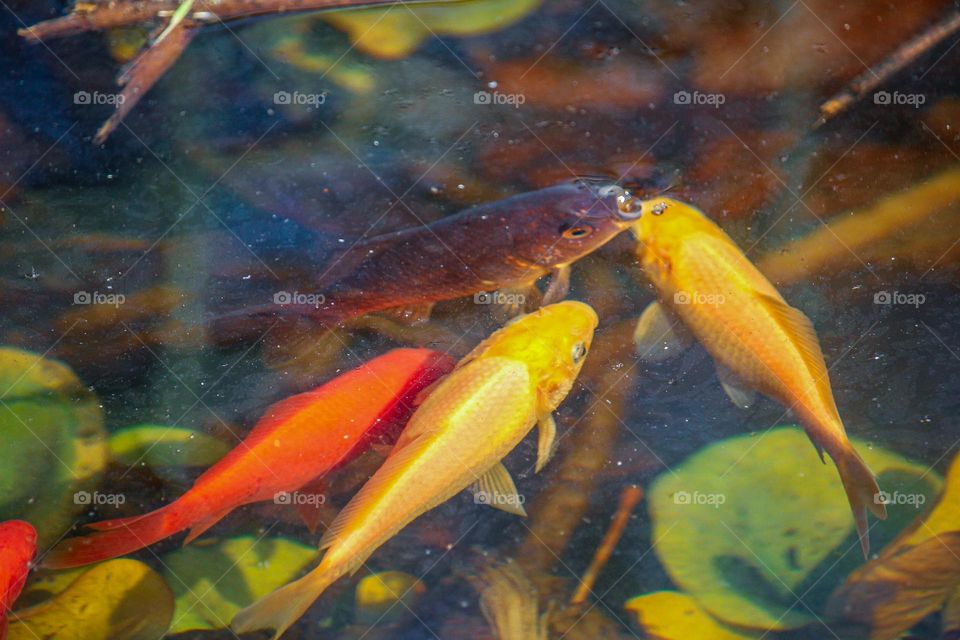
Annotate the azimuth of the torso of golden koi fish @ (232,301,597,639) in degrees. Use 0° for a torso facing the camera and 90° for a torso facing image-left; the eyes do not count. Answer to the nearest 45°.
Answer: approximately 225°

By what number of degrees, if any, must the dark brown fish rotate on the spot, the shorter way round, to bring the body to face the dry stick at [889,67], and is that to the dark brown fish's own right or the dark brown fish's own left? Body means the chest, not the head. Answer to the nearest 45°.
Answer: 0° — it already faces it

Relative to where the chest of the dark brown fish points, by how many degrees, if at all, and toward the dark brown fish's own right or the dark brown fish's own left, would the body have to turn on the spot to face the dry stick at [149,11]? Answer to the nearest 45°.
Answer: approximately 135° to the dark brown fish's own left

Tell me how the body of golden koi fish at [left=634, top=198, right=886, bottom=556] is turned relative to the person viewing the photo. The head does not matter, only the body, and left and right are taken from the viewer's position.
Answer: facing away from the viewer and to the left of the viewer

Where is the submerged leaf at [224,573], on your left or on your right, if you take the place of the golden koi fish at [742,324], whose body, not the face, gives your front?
on your left

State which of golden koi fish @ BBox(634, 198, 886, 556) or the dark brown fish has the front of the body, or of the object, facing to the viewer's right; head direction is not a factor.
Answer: the dark brown fish

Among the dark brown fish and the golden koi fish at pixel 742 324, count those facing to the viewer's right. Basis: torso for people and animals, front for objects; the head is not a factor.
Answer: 1

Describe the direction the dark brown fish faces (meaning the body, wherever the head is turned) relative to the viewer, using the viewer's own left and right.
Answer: facing to the right of the viewer
